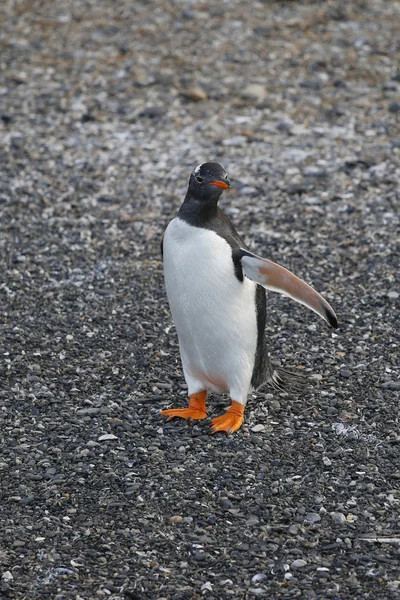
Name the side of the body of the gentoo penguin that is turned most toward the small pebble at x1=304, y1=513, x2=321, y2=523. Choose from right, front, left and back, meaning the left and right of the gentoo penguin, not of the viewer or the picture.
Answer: left

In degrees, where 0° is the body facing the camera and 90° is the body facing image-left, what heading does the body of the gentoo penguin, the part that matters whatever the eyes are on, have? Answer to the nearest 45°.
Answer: approximately 45°

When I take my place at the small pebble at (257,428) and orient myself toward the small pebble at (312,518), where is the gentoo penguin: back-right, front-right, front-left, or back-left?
back-right

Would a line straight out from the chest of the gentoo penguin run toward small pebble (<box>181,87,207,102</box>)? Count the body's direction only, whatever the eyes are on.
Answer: no

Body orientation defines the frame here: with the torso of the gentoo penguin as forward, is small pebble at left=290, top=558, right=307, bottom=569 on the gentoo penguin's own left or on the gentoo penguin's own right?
on the gentoo penguin's own left

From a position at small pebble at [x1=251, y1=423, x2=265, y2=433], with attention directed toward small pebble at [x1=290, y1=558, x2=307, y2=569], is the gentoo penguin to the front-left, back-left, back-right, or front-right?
back-right
